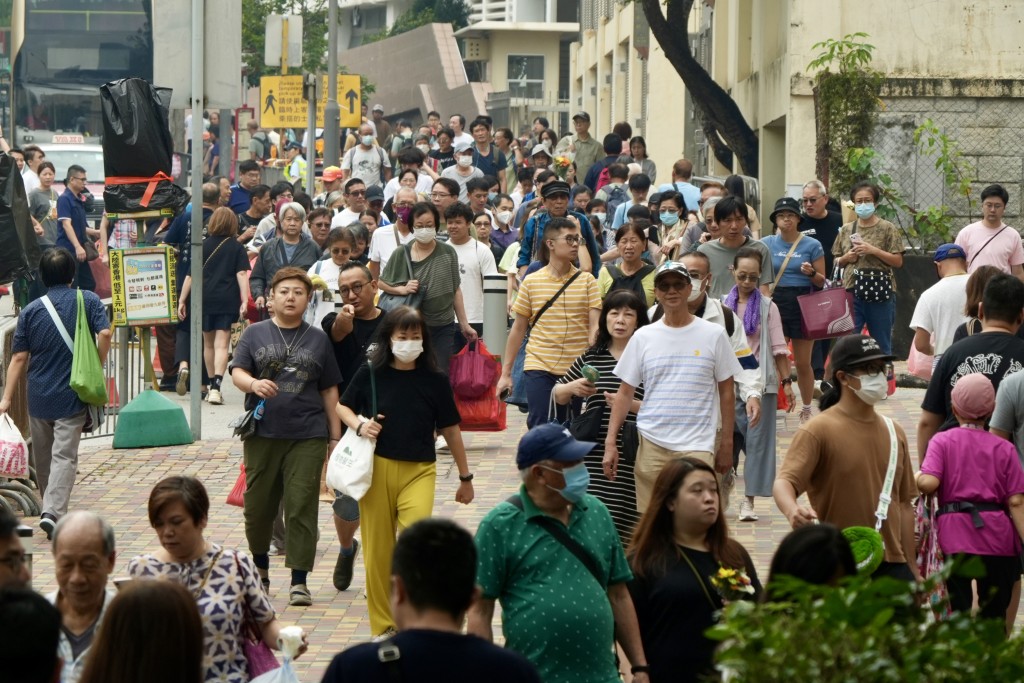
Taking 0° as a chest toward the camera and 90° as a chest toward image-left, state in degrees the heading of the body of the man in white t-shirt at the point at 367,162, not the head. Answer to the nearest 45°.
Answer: approximately 0°

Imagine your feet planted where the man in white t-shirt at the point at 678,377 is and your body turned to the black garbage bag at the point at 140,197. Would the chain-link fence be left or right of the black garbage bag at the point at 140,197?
right

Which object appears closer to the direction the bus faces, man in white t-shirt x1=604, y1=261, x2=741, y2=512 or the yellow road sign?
the man in white t-shirt

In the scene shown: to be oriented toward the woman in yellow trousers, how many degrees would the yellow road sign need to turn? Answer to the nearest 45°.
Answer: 0° — it already faces them

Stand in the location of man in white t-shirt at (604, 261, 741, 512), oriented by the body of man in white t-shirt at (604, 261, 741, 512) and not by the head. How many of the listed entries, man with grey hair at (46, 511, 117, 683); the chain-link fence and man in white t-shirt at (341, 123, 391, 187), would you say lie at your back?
2

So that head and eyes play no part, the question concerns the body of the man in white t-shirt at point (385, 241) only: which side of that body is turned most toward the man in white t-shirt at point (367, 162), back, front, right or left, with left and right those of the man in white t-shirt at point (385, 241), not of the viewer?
back
